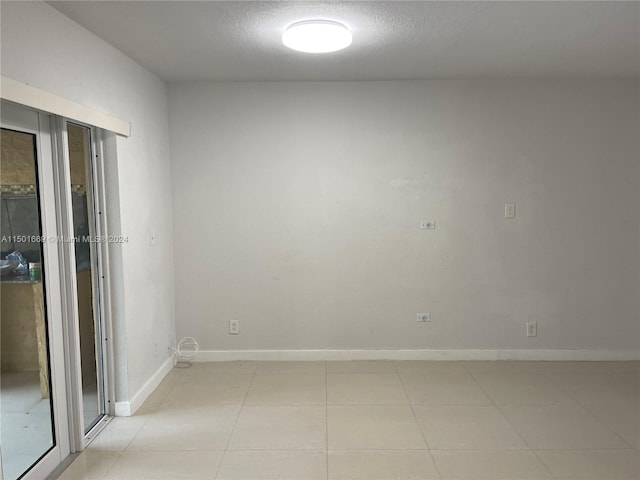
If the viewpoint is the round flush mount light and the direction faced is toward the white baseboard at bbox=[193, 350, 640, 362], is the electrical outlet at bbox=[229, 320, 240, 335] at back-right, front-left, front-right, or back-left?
front-left

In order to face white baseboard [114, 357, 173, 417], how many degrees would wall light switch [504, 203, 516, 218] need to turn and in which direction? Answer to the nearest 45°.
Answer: approximately 45° to its right

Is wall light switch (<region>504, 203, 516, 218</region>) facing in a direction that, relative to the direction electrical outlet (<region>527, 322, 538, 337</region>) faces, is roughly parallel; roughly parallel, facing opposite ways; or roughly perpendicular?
roughly parallel

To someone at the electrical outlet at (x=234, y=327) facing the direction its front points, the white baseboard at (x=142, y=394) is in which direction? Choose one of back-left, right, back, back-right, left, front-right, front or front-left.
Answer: front-right

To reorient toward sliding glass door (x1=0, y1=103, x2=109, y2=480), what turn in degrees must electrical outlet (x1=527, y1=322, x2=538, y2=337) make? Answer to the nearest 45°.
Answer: approximately 45° to its right

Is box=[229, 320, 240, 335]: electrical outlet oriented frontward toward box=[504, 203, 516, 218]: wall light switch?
no

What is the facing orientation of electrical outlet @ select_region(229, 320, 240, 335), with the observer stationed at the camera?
facing the viewer

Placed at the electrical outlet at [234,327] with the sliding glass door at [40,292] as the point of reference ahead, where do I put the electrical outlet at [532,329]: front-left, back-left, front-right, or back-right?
back-left

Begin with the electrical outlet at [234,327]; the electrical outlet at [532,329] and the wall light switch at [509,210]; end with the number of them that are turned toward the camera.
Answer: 3

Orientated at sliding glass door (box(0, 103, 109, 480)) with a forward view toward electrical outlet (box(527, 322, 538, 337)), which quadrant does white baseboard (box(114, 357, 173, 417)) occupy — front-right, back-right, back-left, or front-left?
front-left

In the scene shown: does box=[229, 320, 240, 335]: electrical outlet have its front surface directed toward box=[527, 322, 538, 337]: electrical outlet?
no

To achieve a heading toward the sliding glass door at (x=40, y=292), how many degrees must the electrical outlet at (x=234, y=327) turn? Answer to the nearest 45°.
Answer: approximately 45° to its right

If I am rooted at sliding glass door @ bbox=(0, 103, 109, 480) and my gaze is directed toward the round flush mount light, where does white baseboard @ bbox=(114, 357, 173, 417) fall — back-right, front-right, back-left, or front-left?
front-left

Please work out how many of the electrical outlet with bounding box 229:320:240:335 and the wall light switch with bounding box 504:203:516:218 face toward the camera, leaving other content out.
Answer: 2
